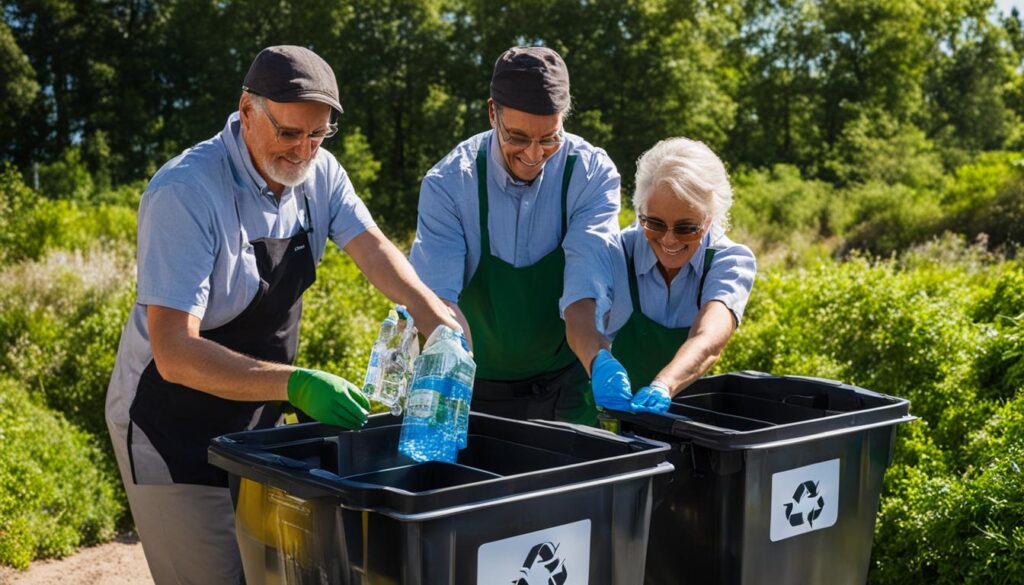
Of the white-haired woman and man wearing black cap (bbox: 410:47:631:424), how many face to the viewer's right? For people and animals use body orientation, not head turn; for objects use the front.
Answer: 0

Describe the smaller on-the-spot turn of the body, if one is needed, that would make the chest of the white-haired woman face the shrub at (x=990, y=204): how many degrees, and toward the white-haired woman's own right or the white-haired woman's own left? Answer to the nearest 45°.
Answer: approximately 135° to the white-haired woman's own left

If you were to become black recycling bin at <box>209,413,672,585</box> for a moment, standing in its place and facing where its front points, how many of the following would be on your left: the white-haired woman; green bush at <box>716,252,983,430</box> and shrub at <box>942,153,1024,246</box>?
3

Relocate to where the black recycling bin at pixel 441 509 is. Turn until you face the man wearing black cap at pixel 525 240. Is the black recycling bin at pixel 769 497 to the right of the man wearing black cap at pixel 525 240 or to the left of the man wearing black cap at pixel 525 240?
right

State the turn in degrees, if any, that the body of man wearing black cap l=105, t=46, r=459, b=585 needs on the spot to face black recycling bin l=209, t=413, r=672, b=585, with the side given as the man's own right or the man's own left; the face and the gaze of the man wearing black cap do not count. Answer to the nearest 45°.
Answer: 0° — they already face it

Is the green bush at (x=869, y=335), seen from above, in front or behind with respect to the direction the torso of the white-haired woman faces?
behind

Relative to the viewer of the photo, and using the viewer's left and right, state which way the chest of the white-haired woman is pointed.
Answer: facing the viewer and to the left of the viewer

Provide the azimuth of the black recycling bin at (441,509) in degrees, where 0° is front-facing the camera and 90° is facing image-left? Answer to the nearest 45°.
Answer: approximately 315°

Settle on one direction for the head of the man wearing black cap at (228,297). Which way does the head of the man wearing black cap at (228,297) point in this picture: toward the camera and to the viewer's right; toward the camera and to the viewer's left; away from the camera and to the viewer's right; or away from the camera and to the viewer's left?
toward the camera and to the viewer's right

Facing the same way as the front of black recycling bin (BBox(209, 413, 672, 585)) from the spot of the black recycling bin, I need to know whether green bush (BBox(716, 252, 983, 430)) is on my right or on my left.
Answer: on my left

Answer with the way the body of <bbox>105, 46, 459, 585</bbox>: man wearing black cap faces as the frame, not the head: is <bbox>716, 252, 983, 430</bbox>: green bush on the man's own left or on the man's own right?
on the man's own left

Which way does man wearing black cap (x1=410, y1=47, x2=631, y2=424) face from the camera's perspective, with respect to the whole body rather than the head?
toward the camera

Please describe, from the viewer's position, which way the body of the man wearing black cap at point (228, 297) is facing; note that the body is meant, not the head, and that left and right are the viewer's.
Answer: facing the viewer and to the right of the viewer
